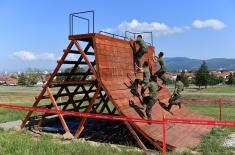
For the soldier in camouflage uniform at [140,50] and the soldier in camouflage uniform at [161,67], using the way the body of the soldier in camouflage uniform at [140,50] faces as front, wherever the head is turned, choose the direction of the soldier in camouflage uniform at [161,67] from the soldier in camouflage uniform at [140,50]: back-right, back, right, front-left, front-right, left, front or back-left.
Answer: back-right

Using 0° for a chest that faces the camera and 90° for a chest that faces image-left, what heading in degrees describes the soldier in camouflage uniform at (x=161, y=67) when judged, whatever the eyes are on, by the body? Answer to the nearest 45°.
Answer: approximately 90°

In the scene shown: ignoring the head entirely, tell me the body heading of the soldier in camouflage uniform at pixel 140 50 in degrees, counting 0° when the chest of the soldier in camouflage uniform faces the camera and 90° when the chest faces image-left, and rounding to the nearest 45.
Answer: approximately 90°

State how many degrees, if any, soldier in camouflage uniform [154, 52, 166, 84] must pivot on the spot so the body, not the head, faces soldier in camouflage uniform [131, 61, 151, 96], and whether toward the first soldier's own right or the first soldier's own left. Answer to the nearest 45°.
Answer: approximately 90° to the first soldier's own left

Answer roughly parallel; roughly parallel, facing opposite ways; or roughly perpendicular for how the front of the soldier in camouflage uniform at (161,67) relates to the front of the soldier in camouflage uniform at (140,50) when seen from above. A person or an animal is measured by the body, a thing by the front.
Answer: roughly parallel

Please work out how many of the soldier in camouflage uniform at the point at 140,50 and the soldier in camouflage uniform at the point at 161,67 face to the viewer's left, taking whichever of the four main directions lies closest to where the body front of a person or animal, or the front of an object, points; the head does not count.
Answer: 2
